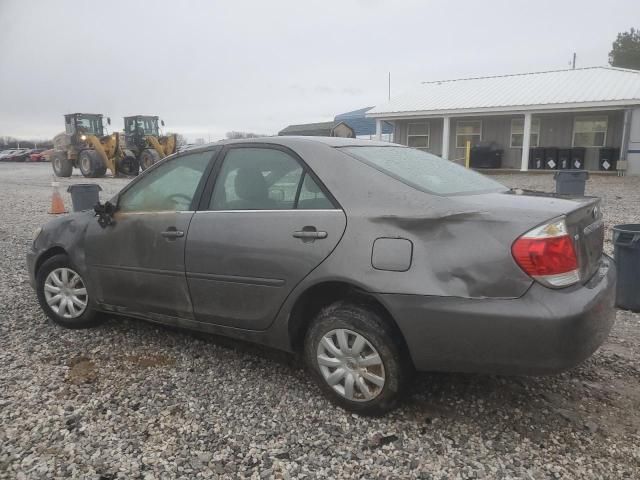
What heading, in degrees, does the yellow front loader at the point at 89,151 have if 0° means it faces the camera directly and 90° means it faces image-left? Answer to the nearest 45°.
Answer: approximately 315°

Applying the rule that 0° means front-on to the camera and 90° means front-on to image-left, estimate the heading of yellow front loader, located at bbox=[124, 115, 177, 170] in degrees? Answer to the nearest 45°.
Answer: approximately 315°

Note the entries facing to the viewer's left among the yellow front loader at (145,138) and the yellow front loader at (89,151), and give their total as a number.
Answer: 0

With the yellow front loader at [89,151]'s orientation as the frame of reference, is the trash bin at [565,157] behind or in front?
in front

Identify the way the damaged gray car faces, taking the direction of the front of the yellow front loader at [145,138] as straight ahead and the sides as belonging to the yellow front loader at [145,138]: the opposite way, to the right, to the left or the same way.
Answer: the opposite way

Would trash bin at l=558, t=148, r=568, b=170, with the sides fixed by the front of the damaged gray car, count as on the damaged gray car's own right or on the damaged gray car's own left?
on the damaged gray car's own right

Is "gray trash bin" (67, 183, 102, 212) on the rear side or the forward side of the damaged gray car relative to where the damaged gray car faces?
on the forward side

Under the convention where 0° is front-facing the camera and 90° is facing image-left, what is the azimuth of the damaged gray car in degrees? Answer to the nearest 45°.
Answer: approximately 135°

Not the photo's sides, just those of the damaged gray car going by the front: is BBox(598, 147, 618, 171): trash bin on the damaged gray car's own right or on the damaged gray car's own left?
on the damaged gray car's own right

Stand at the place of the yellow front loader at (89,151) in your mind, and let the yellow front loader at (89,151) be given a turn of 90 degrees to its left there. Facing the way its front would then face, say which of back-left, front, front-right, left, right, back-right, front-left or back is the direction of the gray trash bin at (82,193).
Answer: back-right
